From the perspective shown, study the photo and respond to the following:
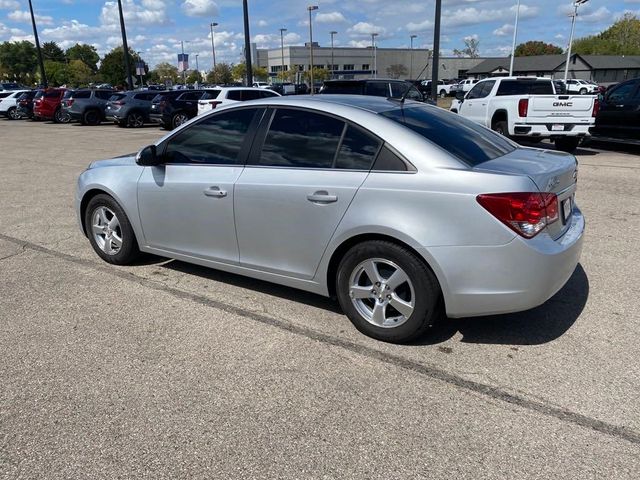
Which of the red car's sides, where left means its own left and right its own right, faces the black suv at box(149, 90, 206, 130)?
right

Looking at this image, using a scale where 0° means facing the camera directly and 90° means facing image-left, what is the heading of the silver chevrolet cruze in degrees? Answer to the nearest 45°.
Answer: approximately 135°

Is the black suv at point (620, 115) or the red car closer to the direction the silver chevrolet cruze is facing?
the red car

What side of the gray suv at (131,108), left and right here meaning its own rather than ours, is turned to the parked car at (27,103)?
left

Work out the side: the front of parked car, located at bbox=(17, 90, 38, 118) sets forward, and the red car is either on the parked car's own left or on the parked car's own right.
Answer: on the parked car's own right

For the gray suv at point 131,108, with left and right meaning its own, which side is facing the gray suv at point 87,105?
left

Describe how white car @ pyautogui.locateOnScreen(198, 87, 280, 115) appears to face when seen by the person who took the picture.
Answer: facing away from the viewer and to the right of the viewer

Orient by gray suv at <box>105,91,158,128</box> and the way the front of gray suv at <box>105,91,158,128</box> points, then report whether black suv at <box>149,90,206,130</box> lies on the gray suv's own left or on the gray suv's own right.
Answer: on the gray suv's own right

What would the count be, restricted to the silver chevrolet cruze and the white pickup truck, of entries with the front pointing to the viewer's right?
0

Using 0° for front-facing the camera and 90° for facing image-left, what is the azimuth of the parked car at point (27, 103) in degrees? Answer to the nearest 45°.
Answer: approximately 225°

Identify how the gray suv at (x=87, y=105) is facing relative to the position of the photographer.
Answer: facing away from the viewer and to the right of the viewer

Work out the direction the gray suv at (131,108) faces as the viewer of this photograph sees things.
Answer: facing away from the viewer and to the right of the viewer
